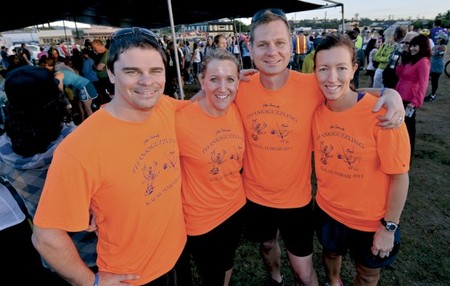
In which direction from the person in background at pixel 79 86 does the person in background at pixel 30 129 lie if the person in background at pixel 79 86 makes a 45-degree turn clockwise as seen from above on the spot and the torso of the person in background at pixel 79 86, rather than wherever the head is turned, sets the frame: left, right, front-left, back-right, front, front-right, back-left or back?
back-left

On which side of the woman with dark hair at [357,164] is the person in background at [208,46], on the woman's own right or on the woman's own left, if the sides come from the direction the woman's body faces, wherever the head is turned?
on the woman's own right

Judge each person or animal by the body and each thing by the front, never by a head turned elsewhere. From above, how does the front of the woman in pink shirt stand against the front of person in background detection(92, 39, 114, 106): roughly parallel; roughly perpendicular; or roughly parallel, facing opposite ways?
roughly parallel

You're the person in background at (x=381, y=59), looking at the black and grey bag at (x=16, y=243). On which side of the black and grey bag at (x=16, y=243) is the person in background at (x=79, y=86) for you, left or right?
right

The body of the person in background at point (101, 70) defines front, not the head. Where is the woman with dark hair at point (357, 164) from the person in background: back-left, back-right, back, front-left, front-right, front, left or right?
left

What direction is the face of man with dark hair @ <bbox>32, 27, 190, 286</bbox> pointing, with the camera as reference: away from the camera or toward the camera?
toward the camera

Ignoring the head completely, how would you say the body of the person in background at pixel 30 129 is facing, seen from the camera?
away from the camera

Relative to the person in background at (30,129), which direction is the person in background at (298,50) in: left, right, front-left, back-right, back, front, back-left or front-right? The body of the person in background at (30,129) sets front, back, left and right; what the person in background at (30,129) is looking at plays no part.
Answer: front-right

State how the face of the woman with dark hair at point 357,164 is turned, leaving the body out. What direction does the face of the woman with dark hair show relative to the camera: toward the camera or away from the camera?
toward the camera
